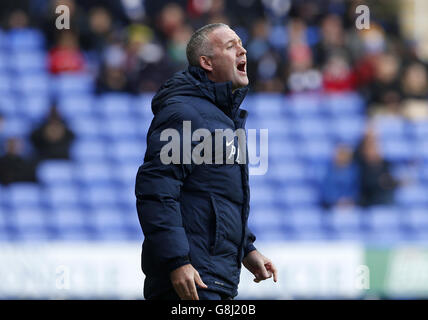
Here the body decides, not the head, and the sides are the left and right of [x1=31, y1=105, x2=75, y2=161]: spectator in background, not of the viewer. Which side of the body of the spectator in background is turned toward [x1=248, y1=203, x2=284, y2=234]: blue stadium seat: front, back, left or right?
left

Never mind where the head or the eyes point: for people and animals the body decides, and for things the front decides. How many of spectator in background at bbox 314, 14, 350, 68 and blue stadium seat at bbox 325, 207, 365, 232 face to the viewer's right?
0

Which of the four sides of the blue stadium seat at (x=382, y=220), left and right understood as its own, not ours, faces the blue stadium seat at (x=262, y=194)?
right

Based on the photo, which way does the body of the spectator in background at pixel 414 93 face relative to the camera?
toward the camera

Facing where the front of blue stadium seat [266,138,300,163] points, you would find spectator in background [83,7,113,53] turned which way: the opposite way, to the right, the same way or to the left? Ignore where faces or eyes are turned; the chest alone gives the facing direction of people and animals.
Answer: the same way

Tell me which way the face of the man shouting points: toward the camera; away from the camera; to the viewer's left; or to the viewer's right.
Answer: to the viewer's right

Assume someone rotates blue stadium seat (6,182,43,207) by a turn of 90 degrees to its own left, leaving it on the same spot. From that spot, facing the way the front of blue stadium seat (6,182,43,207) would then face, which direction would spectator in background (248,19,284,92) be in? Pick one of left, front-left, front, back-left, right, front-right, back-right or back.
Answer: front

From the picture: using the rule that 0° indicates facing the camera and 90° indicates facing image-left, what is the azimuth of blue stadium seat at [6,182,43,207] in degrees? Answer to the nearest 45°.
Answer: approximately 0°

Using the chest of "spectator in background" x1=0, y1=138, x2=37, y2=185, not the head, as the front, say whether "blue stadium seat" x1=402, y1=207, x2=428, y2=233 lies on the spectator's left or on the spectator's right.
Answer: on the spectator's left

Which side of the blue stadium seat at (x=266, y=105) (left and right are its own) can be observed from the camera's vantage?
front

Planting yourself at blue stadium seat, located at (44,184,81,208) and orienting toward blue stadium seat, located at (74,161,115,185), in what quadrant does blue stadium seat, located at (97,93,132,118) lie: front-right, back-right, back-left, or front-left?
front-left

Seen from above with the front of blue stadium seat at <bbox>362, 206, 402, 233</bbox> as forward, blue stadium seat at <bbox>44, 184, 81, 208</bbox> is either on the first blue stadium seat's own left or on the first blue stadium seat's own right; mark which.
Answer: on the first blue stadium seat's own right

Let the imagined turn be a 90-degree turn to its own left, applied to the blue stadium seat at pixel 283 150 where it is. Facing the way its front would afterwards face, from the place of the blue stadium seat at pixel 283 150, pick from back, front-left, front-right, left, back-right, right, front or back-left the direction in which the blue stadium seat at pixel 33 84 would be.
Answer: back

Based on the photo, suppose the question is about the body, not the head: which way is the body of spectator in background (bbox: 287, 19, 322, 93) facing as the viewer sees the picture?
toward the camera

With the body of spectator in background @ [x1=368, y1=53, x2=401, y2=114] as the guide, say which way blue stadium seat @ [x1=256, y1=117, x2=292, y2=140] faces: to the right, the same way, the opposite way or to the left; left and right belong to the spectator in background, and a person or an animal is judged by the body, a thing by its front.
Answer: the same way

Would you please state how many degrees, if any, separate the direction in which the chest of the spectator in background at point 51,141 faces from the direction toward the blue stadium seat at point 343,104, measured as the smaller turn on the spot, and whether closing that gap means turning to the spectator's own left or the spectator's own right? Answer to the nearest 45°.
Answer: approximately 90° to the spectator's own left
